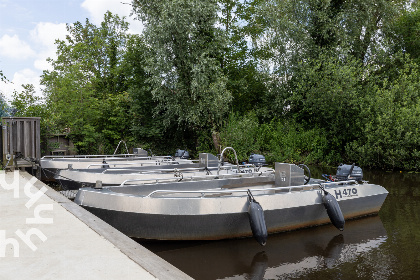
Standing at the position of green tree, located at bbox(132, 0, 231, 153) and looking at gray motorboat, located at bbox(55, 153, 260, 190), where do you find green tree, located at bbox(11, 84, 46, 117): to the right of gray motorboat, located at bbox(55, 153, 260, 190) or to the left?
right

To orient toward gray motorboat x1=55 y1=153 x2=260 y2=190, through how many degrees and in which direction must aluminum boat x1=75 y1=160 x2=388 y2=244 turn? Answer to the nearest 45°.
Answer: approximately 90° to its right

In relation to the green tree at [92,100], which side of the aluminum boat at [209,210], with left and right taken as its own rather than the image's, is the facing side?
right

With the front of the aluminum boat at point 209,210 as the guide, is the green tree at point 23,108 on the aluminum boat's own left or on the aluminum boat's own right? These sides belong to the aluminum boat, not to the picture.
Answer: on the aluminum boat's own right

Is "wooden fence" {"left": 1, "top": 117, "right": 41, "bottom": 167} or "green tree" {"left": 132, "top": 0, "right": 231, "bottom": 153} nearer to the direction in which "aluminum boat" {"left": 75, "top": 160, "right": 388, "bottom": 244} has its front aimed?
the wooden fence
